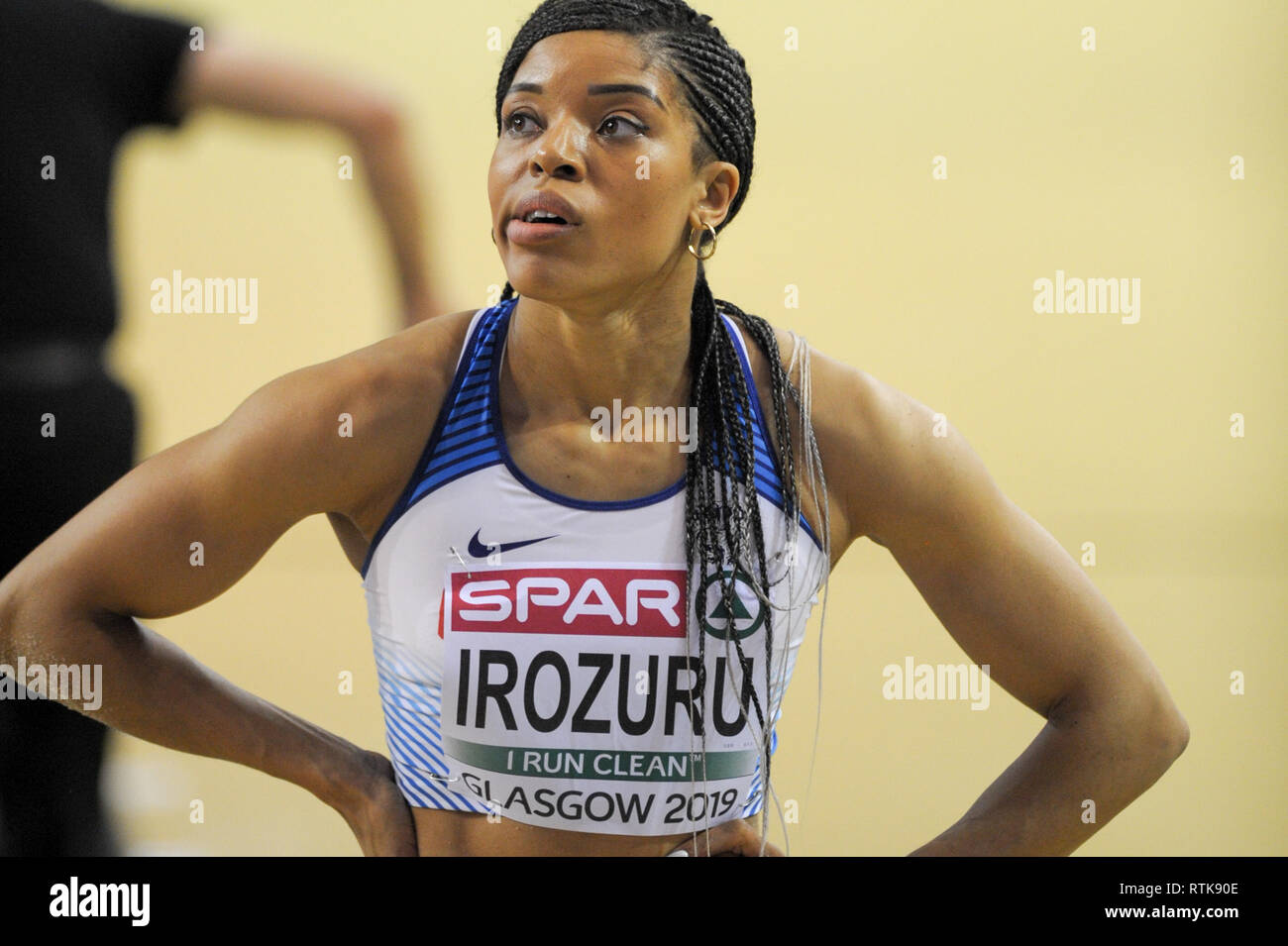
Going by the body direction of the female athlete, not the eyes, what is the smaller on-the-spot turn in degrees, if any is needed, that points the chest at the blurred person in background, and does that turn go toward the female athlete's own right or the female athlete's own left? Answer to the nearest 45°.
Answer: approximately 135° to the female athlete's own right

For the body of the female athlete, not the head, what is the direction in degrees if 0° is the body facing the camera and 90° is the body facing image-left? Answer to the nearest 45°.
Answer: approximately 0°
